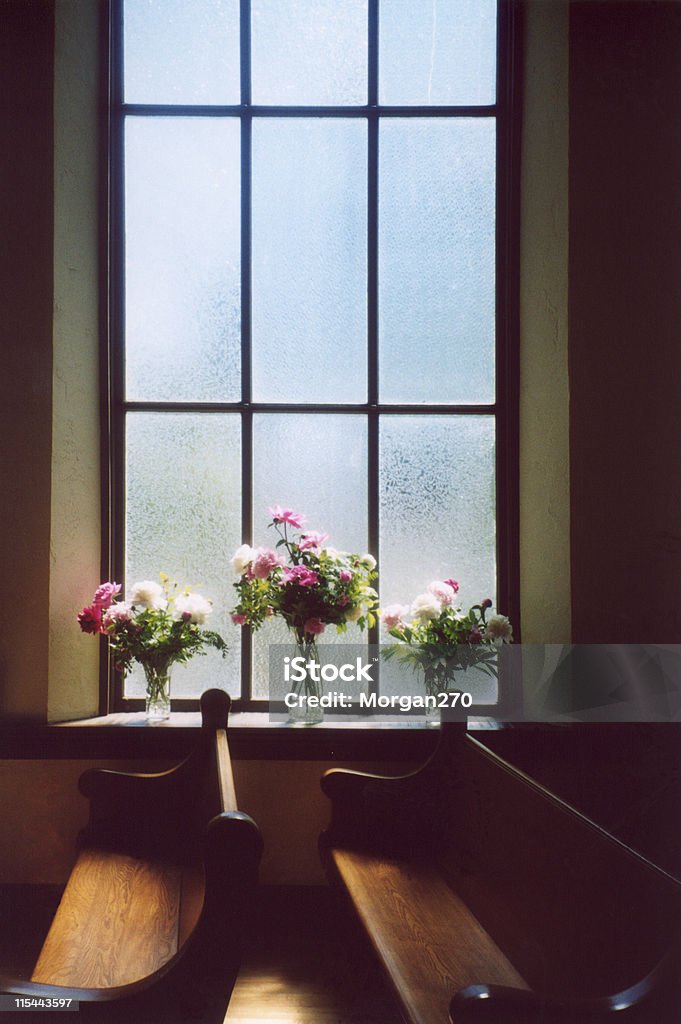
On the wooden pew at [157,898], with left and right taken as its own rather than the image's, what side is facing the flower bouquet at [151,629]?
right

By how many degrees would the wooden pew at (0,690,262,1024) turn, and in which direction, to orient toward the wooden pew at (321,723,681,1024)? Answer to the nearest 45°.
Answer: approximately 180°

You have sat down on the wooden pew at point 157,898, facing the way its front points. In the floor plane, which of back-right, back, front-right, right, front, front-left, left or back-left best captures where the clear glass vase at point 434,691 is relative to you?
back-right

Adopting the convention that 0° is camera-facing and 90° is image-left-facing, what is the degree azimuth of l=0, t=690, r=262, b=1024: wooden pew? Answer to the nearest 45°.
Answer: approximately 90°

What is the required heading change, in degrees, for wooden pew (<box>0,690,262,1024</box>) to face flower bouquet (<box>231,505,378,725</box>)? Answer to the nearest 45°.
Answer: approximately 135° to its right

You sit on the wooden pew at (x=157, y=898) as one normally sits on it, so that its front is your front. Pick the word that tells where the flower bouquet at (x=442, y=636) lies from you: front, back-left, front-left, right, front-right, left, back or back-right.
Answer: back-right
